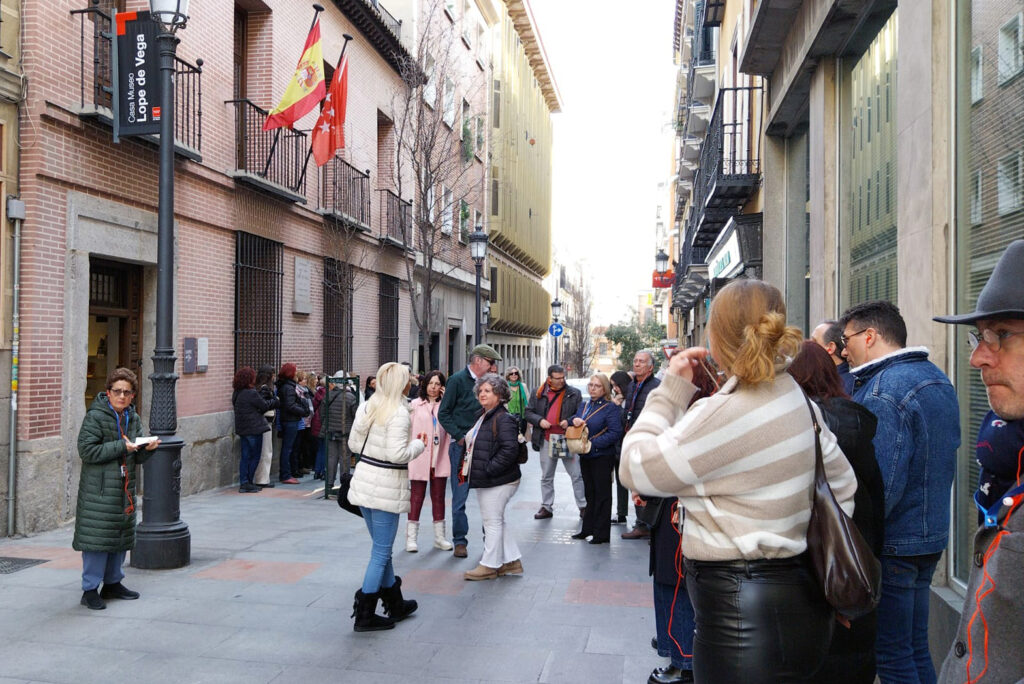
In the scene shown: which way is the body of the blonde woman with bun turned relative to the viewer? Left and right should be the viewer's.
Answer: facing away from the viewer and to the left of the viewer

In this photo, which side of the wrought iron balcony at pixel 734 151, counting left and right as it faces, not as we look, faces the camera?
left

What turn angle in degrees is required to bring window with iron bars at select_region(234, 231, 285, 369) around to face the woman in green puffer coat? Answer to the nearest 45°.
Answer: approximately 45° to its right

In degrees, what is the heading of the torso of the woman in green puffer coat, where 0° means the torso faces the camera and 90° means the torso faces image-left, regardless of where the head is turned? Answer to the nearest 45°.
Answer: approximately 315°

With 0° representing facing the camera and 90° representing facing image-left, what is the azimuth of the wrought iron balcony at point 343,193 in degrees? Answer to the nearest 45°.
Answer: approximately 315°

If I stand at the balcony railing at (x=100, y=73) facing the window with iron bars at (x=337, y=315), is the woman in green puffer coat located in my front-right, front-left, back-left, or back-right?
back-right
